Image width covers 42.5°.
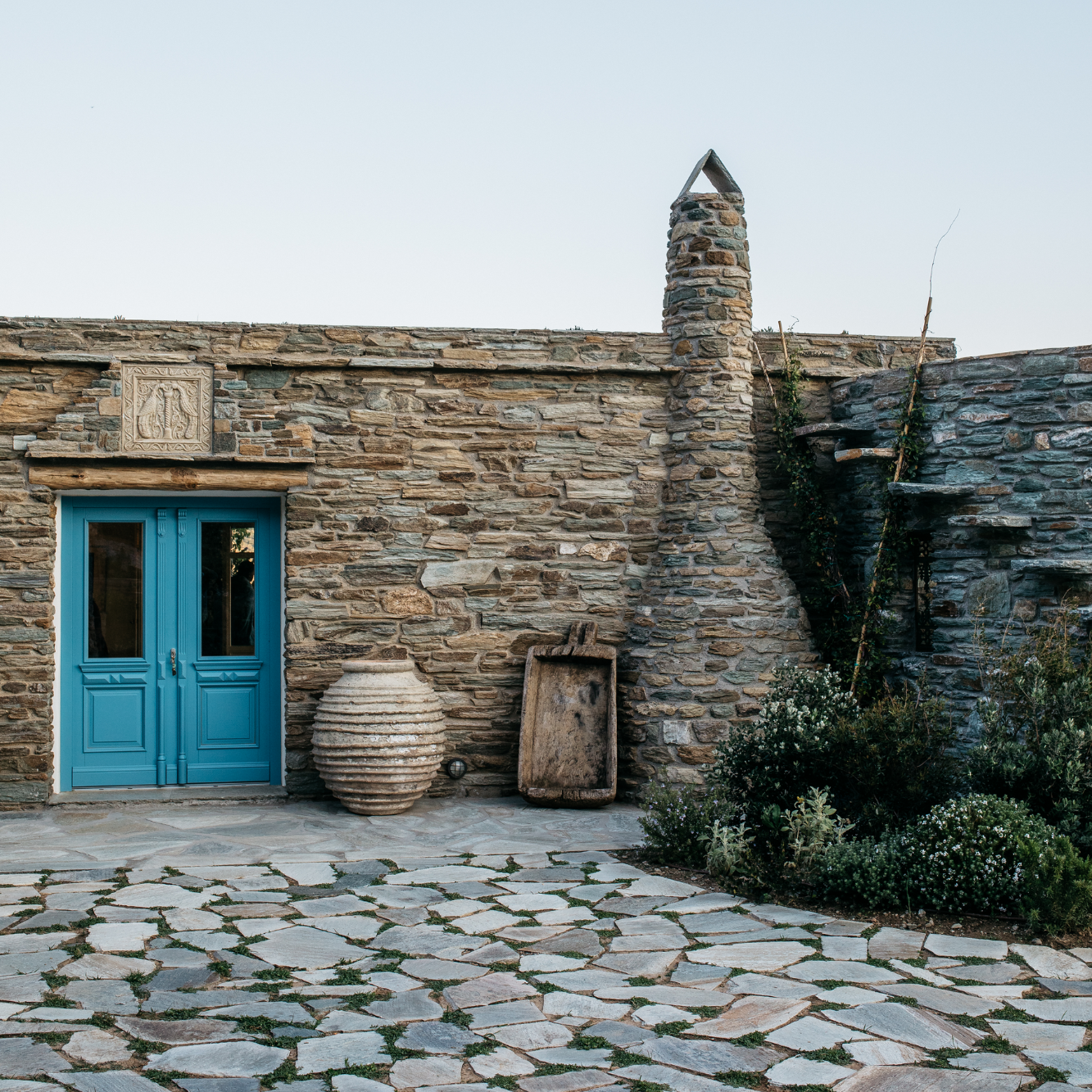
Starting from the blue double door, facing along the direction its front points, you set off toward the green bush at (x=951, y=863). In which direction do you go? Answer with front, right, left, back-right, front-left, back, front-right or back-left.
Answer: front-left

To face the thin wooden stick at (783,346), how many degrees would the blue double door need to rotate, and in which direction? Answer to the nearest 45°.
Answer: approximately 90° to its left

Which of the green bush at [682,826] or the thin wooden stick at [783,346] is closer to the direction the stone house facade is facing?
the green bush

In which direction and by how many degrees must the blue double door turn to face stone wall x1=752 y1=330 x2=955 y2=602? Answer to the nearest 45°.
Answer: approximately 90° to its left

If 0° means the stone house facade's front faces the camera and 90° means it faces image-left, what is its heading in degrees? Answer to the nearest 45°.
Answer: approximately 0°

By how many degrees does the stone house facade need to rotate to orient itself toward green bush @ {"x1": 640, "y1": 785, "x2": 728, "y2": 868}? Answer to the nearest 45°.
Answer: approximately 45° to its left

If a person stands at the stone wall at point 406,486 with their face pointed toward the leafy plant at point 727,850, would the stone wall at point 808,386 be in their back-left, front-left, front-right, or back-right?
front-left

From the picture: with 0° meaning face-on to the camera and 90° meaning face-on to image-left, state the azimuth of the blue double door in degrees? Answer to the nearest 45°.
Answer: approximately 0°

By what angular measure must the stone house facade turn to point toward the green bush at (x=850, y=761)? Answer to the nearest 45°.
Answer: approximately 45° to its left

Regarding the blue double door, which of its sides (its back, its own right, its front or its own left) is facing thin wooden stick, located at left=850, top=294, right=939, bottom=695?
left

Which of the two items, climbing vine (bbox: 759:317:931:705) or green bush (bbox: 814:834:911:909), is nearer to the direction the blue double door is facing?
the green bush
